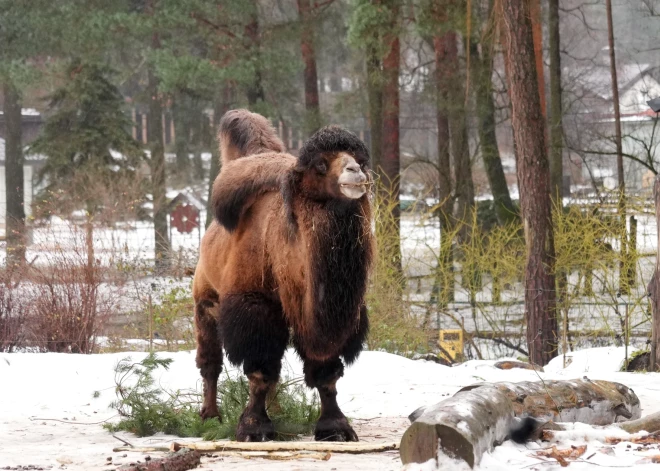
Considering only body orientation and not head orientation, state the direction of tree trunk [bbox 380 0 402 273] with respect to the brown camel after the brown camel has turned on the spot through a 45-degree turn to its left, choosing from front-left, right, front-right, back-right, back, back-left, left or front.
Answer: left

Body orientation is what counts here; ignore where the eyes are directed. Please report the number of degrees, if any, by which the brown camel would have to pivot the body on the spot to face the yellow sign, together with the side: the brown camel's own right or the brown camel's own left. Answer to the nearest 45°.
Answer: approximately 135° to the brown camel's own left

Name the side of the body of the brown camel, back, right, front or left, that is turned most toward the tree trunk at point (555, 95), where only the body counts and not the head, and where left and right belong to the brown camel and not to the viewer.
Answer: left

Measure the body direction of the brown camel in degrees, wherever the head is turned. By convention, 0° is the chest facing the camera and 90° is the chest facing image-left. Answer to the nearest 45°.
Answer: approximately 315°

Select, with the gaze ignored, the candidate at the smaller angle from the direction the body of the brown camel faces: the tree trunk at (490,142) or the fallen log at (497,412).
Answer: the fallen log

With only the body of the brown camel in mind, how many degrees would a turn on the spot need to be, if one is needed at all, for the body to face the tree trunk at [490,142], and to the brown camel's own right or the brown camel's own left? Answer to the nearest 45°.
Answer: approximately 135° to the brown camel's own left

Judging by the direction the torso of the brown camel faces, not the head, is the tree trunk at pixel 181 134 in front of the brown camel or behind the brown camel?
behind

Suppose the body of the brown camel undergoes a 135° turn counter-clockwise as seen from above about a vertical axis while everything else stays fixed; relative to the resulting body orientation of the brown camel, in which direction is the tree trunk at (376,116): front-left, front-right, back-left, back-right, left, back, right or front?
front

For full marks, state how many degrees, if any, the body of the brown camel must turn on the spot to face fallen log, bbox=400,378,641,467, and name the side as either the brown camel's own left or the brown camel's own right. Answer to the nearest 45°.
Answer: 0° — it already faces it

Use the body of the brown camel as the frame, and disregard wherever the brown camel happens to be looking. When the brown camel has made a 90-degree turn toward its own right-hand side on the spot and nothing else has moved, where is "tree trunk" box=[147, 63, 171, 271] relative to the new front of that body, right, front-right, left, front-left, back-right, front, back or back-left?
back-right

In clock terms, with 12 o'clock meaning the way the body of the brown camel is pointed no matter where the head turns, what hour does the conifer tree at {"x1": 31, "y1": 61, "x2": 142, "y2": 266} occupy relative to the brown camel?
The conifer tree is roughly at 7 o'clock from the brown camel.

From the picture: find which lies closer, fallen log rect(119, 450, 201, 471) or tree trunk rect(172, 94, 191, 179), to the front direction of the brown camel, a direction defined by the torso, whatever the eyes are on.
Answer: the fallen log
